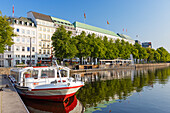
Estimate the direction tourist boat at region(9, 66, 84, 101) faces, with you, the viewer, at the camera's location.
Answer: facing the viewer and to the right of the viewer
